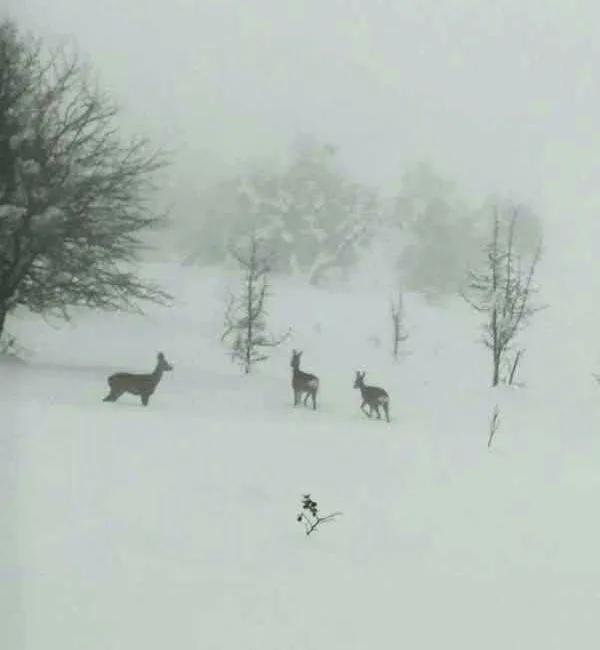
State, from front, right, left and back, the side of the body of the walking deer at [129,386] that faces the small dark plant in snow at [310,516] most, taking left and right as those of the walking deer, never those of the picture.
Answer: right

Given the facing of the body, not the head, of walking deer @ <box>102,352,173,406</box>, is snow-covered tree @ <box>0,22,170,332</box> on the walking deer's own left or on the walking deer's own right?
on the walking deer's own left

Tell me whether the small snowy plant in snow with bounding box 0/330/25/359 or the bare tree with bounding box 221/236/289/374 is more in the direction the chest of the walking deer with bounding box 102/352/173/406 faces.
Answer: the bare tree

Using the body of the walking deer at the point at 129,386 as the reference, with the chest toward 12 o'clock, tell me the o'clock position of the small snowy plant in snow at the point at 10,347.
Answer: The small snowy plant in snow is roughly at 8 o'clock from the walking deer.

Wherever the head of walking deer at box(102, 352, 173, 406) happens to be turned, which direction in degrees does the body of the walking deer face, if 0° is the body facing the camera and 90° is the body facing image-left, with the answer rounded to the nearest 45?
approximately 270°

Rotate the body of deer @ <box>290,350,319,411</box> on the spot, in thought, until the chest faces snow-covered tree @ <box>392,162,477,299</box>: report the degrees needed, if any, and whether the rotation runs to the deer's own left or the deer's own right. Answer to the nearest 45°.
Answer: approximately 45° to the deer's own right

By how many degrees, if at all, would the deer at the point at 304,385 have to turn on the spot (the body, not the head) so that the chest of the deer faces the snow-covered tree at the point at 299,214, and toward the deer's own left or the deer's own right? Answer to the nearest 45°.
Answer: approximately 45° to the deer's own right

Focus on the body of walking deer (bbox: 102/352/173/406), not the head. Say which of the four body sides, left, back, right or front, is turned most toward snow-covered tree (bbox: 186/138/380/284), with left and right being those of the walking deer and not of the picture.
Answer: left

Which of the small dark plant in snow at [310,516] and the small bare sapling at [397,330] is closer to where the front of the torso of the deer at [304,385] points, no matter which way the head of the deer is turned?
the small bare sapling

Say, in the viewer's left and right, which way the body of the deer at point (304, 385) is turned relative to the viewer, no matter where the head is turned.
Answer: facing away from the viewer and to the left of the viewer

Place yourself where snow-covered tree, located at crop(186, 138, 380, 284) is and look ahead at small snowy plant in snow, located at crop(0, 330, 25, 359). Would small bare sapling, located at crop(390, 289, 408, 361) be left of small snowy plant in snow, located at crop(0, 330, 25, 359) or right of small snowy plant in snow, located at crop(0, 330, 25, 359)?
left
